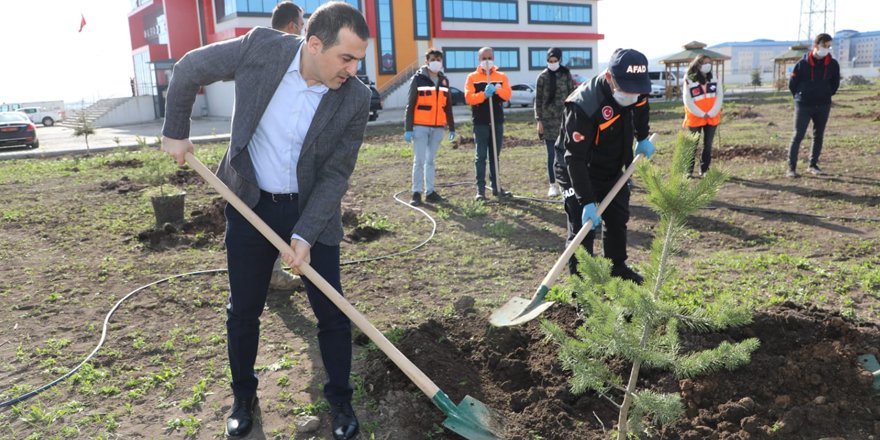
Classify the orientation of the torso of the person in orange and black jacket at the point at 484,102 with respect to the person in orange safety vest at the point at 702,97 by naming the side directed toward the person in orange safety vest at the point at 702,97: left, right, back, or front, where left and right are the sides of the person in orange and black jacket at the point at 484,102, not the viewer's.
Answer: left

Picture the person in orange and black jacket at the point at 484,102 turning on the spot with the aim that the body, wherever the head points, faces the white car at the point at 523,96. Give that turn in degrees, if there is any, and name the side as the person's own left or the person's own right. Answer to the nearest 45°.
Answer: approximately 180°

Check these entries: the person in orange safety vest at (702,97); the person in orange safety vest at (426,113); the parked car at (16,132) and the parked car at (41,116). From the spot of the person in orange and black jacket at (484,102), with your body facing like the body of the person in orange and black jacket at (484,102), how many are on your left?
1

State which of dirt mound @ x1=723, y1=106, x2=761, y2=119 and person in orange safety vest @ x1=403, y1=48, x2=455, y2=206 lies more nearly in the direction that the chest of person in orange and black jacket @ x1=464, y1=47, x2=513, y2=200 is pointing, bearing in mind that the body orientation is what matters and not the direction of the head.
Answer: the person in orange safety vest

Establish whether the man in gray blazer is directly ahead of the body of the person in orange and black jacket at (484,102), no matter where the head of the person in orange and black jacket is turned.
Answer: yes

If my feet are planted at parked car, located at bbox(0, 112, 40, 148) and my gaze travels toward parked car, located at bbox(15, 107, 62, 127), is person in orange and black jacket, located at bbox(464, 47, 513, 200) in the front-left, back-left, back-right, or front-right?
back-right

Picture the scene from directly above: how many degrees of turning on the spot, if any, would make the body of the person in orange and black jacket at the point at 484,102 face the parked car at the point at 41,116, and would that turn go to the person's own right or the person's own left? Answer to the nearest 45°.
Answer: approximately 135° to the person's own right

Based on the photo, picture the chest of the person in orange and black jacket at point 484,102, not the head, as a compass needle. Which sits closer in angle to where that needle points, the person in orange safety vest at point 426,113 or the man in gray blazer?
the man in gray blazer

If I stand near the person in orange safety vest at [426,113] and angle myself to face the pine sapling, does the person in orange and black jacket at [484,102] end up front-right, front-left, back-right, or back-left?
back-left

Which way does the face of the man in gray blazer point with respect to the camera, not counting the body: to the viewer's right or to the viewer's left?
to the viewer's right

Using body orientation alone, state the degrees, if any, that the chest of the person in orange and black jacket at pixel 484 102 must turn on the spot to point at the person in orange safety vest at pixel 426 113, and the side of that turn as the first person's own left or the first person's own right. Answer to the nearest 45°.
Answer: approximately 45° to the first person's own right

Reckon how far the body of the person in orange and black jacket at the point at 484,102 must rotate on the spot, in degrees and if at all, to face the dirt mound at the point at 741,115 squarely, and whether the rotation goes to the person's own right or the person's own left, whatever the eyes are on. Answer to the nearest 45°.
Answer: approximately 135° to the person's own left

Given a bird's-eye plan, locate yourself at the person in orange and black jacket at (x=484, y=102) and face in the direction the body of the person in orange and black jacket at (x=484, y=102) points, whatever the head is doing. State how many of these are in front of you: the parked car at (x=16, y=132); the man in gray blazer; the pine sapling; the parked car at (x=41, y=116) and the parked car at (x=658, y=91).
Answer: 2

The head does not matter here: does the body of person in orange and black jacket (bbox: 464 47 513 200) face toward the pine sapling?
yes
